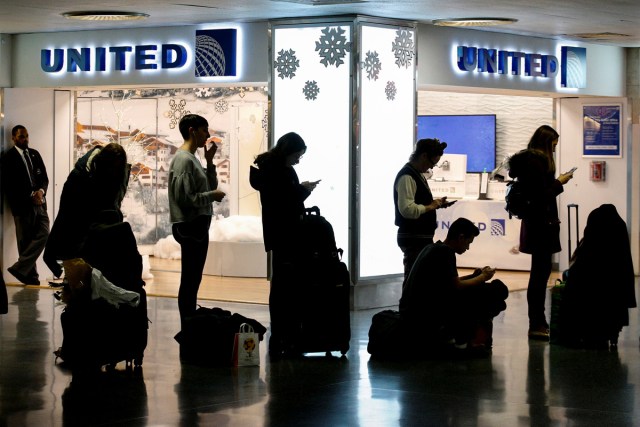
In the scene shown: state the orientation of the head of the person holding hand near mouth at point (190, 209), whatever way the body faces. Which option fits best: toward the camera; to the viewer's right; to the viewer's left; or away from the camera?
to the viewer's right

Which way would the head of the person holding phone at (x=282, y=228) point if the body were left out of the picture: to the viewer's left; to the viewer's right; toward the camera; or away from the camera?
to the viewer's right

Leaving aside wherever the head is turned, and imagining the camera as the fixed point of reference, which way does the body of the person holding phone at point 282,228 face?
to the viewer's right

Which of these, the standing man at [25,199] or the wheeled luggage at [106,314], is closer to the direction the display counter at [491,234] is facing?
the wheeled luggage

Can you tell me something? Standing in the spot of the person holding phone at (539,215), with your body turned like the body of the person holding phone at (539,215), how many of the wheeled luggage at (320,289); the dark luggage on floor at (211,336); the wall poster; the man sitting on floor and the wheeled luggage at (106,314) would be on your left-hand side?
1

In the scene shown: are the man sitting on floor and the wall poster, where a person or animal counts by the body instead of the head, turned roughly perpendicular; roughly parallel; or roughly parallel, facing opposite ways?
roughly perpendicular

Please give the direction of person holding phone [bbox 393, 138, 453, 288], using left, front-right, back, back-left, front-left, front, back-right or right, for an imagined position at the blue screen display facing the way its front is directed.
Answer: front

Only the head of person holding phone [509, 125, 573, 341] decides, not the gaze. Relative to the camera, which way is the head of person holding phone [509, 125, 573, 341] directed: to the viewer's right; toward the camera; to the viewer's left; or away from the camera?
to the viewer's right

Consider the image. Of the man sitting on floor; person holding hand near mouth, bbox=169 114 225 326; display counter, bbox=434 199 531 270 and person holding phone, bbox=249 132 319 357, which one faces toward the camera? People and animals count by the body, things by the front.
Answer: the display counter

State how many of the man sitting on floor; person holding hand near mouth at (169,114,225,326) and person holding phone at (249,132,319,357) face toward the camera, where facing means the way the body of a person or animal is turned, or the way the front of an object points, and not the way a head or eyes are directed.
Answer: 0

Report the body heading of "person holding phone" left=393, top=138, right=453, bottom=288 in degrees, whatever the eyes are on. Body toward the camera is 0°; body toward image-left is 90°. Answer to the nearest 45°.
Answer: approximately 270°

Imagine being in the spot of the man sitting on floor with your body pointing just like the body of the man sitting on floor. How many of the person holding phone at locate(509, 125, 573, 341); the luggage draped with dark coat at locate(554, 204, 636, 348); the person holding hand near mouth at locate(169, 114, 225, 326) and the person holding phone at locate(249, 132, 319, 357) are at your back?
2

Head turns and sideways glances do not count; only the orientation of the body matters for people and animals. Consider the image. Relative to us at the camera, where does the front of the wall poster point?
facing the viewer

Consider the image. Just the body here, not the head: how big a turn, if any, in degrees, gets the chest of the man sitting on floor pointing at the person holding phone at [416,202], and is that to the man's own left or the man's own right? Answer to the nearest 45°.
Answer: approximately 90° to the man's own left

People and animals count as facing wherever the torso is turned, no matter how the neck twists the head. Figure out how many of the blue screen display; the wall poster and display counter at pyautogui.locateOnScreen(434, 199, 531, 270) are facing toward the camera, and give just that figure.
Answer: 3

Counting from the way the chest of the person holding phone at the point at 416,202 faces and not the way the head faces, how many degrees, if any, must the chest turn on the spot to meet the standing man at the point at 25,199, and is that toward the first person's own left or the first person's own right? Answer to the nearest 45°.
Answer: approximately 135° to the first person's own left

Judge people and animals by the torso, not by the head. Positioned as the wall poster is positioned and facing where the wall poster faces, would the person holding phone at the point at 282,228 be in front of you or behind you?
in front

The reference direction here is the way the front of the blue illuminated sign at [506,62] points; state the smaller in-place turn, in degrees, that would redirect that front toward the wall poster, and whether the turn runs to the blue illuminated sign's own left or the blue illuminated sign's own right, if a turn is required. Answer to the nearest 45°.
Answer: approximately 90° to the blue illuminated sign's own left

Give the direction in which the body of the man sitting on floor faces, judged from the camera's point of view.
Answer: to the viewer's right
